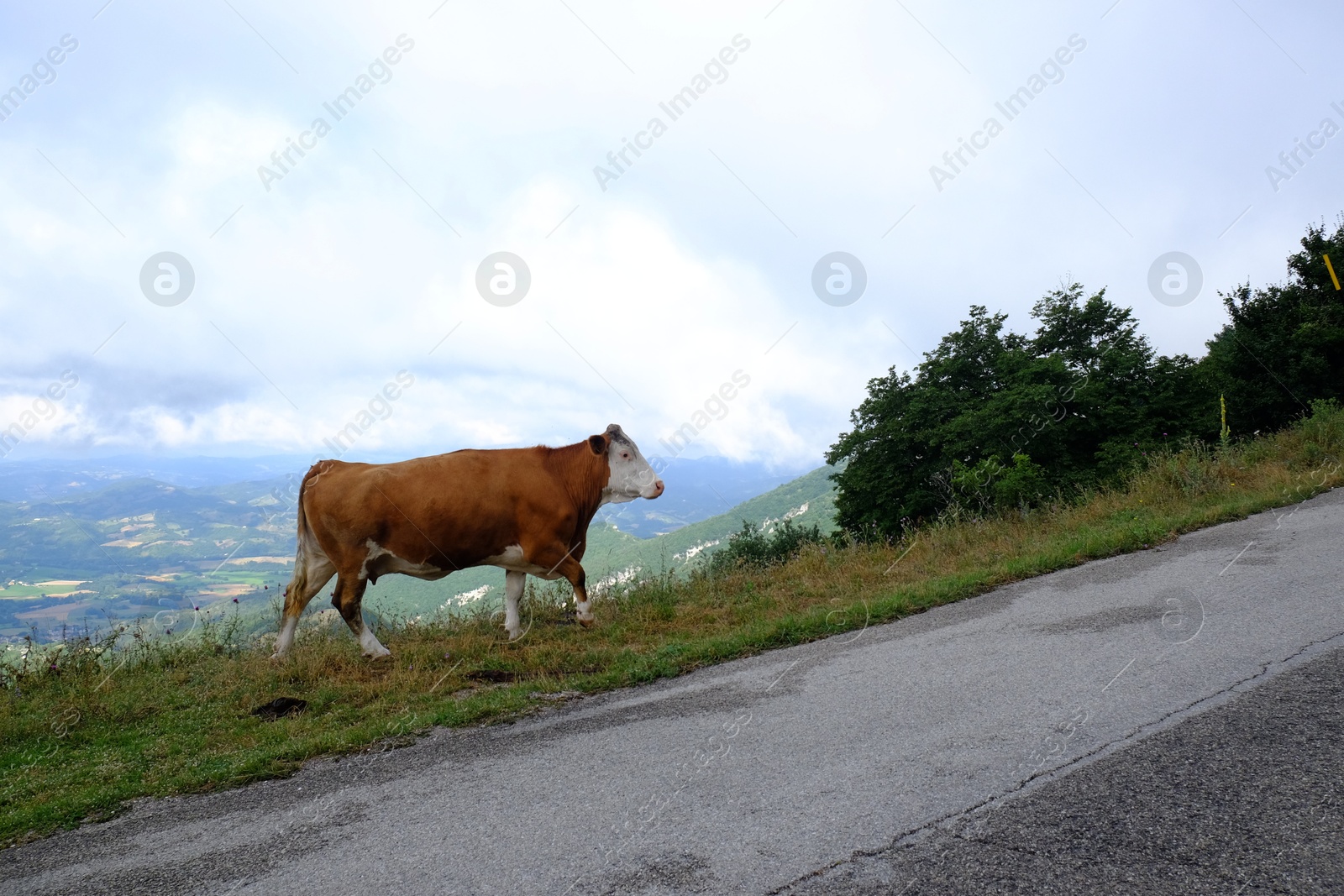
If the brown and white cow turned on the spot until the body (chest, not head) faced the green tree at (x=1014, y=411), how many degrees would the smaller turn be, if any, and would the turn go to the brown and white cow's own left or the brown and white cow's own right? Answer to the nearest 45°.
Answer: approximately 45° to the brown and white cow's own left

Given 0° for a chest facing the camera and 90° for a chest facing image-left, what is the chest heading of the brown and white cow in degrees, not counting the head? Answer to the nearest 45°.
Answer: approximately 270°

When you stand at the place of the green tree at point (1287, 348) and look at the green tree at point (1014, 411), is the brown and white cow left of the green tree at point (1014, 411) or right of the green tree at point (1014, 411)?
left
